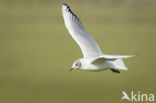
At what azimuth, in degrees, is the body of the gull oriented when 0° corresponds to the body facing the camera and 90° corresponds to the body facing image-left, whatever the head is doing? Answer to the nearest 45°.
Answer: approximately 90°
